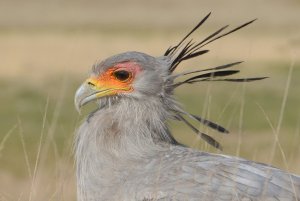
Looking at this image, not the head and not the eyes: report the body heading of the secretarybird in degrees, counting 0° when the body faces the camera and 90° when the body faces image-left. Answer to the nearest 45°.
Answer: approximately 90°
